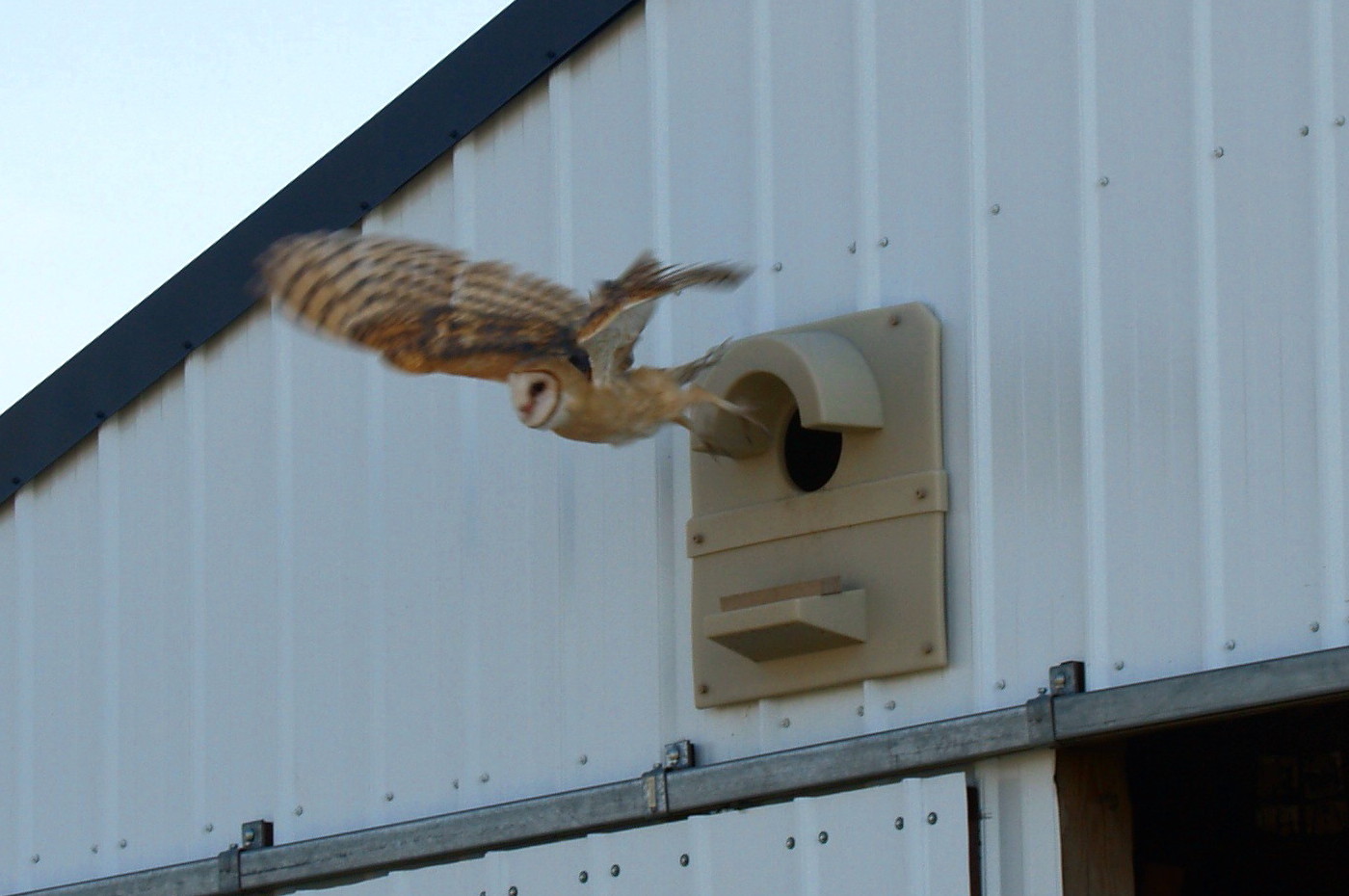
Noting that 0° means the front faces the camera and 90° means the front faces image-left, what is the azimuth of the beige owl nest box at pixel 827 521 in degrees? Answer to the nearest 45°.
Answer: approximately 45°
